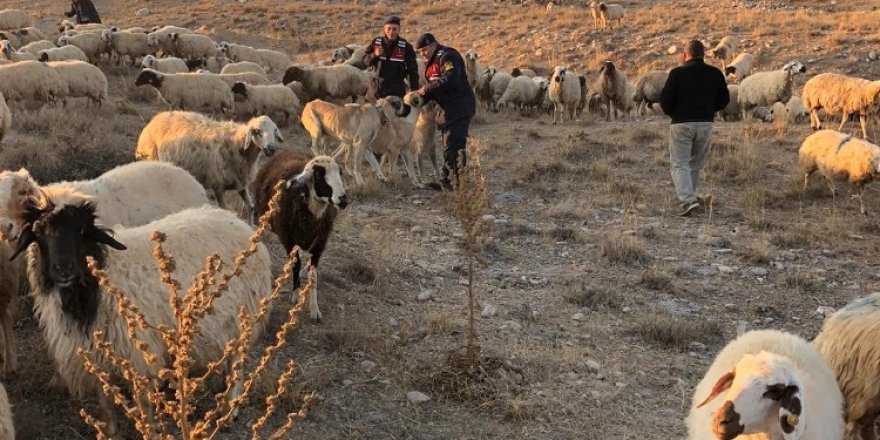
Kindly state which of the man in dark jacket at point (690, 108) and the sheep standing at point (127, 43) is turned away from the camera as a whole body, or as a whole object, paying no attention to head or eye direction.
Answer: the man in dark jacket

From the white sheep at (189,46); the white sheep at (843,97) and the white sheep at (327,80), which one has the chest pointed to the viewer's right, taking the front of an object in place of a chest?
the white sheep at (843,97)

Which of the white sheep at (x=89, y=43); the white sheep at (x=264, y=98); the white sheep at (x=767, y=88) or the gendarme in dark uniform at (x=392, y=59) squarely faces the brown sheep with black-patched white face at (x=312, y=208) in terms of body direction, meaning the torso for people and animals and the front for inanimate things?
the gendarme in dark uniform

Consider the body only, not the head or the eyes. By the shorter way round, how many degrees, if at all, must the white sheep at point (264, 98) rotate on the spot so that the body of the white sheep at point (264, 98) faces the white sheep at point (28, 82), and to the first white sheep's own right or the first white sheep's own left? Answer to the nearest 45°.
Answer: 0° — it already faces it

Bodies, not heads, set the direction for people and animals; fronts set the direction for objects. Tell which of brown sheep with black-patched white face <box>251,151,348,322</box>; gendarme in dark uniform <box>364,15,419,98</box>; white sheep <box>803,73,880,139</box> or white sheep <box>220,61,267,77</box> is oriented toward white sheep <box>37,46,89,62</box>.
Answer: white sheep <box>220,61,267,77</box>

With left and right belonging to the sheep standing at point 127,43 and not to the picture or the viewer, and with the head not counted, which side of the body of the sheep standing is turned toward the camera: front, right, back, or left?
left

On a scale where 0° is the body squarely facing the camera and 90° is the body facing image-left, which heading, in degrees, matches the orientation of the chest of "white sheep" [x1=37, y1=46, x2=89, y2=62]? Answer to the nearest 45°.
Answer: approximately 90°

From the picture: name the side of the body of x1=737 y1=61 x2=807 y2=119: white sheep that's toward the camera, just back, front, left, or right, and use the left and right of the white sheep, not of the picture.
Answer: right

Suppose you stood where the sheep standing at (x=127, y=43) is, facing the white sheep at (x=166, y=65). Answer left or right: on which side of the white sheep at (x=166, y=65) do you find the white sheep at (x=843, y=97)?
left

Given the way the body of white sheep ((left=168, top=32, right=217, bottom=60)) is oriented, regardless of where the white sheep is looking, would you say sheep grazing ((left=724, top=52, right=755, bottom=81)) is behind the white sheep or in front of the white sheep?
behind

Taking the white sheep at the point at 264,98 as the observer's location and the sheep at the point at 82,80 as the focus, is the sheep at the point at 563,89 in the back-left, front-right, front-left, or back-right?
back-right

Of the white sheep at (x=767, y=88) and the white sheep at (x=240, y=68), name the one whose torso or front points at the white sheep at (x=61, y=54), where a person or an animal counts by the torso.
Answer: the white sheep at (x=240, y=68)

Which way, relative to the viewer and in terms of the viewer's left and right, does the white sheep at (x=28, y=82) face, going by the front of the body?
facing to the left of the viewer

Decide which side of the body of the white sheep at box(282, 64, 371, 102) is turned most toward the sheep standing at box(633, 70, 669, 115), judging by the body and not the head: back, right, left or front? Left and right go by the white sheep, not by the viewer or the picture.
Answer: back

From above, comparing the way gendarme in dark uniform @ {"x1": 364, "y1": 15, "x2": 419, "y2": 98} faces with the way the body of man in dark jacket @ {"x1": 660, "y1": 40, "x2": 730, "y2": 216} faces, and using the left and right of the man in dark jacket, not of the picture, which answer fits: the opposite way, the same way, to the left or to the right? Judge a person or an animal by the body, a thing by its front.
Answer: the opposite way

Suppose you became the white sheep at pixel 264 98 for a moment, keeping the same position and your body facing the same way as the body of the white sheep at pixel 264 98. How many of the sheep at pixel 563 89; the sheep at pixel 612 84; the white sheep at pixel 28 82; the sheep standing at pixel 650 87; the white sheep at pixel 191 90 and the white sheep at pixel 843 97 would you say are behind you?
4

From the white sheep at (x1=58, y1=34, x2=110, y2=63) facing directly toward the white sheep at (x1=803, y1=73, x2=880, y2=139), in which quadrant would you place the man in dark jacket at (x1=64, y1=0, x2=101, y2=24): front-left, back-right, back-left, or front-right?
back-left

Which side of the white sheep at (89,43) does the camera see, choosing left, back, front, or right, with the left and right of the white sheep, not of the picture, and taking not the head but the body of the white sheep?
left

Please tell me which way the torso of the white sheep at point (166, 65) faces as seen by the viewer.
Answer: to the viewer's left
